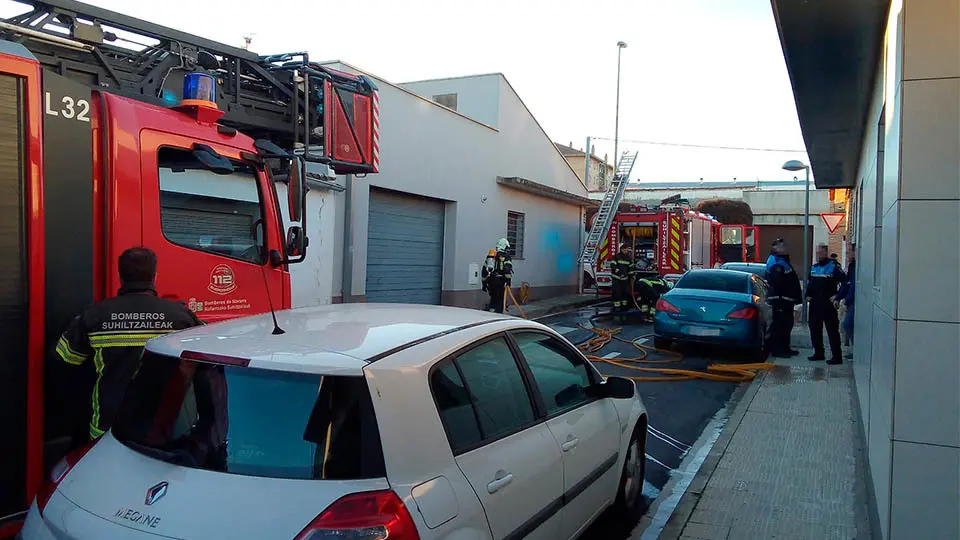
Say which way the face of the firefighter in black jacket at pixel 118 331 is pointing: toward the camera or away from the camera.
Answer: away from the camera

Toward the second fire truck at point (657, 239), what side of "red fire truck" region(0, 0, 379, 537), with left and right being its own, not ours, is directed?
front

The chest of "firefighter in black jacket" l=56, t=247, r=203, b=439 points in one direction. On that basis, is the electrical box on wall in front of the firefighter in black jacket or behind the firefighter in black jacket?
in front

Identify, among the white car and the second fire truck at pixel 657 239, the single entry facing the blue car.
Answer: the white car

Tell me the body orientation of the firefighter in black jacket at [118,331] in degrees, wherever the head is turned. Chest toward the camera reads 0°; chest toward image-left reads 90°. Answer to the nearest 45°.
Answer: approximately 180°

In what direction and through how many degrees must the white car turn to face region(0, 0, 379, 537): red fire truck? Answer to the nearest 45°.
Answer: approximately 90° to its left
